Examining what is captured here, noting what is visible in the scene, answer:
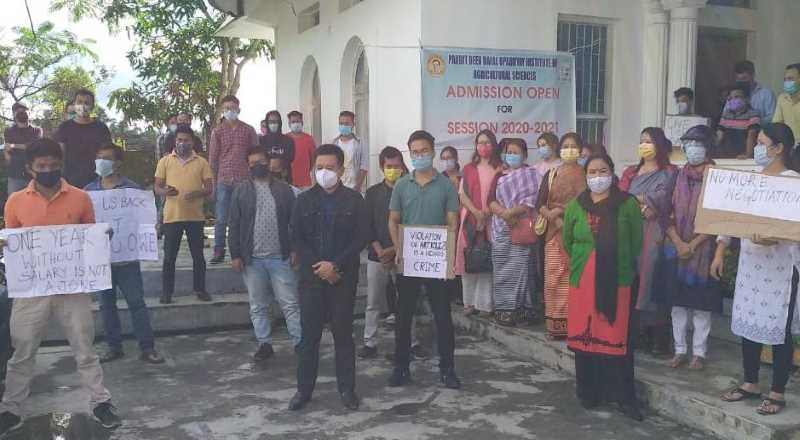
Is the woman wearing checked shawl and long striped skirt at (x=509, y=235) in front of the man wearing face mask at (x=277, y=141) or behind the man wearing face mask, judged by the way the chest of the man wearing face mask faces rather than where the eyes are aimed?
in front

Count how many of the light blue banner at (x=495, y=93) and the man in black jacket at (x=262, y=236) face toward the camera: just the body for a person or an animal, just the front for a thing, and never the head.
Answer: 2

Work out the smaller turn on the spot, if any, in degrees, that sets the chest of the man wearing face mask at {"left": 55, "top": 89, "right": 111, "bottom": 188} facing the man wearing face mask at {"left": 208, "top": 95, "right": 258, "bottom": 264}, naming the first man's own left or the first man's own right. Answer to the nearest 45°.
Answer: approximately 90° to the first man's own left

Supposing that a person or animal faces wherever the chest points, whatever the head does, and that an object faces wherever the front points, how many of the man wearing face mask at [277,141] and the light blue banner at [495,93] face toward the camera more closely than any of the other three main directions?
2

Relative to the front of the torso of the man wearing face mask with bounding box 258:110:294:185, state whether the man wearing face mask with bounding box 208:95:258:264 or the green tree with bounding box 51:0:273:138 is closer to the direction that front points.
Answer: the man wearing face mask

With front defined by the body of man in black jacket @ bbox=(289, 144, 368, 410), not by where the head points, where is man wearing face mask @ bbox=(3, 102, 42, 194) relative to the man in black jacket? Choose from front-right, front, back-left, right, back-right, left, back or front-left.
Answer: back-right

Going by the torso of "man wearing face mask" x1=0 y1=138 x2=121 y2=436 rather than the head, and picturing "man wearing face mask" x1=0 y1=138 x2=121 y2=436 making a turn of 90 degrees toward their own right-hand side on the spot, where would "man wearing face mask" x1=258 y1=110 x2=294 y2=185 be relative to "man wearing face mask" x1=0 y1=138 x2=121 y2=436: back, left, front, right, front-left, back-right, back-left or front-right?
back-right

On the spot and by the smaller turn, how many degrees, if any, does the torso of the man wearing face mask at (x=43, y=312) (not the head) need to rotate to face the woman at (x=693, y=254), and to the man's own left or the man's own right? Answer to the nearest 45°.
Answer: approximately 90° to the man's own left

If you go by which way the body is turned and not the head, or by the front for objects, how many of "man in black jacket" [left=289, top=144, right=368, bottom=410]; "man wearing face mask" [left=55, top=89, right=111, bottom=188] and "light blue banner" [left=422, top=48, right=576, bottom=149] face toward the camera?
3
